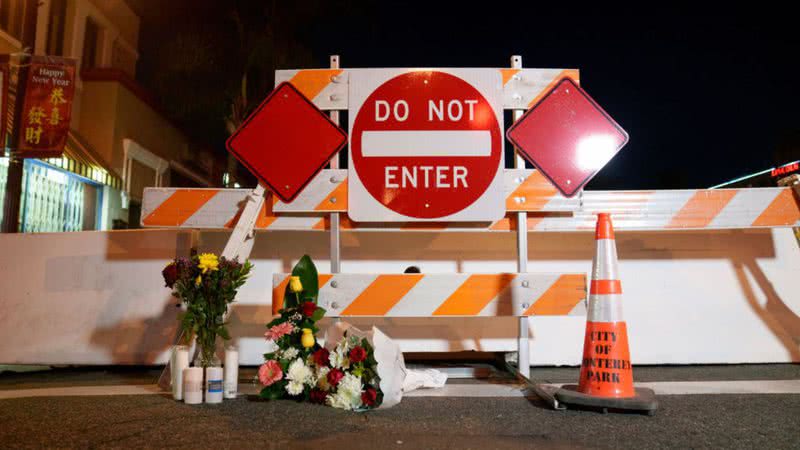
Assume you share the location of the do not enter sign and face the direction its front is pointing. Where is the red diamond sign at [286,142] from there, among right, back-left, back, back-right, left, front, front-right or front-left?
right

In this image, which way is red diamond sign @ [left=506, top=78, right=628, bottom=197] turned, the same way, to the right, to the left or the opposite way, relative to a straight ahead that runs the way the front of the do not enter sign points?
the same way

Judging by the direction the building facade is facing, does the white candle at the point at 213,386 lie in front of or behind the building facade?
in front

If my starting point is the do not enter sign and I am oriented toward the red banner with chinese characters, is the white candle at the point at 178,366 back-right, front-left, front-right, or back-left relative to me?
front-left

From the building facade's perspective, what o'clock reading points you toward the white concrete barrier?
The white concrete barrier is roughly at 1 o'clock from the building facade.

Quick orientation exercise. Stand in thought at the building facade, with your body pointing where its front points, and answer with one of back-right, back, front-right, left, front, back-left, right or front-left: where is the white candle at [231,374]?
front-right

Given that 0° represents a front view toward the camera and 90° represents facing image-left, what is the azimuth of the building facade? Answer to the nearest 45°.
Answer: approximately 315°

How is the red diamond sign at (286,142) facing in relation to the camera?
toward the camera

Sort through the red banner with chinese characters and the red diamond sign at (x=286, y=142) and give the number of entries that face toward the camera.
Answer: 2

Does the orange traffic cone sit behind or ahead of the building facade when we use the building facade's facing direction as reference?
ahead

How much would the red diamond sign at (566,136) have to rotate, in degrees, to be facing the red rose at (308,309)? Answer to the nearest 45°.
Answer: approximately 45° to its right

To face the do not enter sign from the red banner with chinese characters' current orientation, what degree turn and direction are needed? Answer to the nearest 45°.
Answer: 0° — it already faces it

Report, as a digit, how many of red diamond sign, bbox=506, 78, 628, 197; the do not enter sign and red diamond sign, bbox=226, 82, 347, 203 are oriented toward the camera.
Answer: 3

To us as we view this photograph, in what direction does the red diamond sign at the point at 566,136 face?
facing the viewer

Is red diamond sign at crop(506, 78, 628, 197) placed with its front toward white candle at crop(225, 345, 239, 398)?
no

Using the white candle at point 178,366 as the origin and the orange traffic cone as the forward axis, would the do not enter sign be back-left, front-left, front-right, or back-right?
front-left

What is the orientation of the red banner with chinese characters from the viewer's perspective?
toward the camera

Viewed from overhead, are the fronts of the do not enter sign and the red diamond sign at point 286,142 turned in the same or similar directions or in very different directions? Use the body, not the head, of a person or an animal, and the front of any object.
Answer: same or similar directions

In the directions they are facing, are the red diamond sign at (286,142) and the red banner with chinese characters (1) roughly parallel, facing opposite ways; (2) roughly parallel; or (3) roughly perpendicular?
roughly parallel

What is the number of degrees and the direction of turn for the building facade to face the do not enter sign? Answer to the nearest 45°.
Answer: approximately 45° to its right
